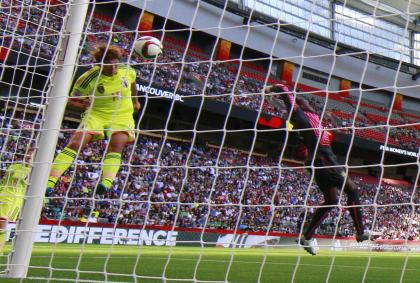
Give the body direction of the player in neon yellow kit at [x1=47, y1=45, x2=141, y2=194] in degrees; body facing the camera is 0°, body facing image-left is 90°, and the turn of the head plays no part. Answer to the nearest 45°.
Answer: approximately 0°

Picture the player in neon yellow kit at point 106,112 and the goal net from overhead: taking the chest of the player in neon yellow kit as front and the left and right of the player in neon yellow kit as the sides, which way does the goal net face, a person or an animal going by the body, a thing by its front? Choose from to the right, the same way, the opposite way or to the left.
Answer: the opposite way

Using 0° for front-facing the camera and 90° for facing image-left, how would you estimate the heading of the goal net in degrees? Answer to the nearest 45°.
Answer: approximately 180°

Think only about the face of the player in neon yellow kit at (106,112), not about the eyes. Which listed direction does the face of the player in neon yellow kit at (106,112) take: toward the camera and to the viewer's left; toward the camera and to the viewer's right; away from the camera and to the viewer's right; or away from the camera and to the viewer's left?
toward the camera and to the viewer's right
